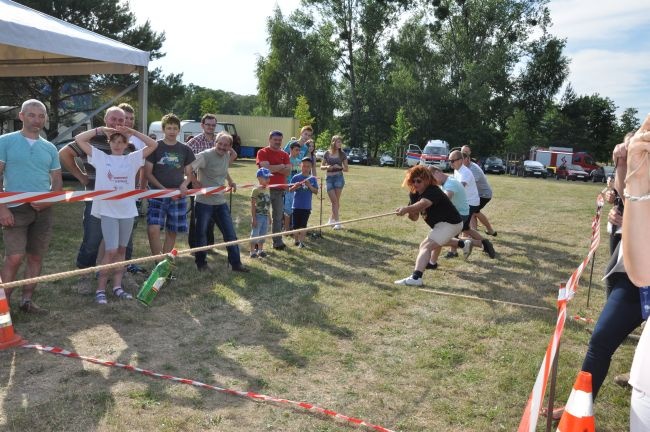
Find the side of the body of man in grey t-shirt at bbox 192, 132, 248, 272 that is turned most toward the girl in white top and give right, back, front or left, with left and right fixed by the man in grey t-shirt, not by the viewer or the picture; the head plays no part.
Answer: right

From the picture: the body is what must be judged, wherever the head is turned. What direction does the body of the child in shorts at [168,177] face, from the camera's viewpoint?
toward the camera

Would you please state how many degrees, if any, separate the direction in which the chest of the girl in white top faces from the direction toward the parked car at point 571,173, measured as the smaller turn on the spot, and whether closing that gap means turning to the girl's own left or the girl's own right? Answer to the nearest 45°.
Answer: approximately 135° to the girl's own left

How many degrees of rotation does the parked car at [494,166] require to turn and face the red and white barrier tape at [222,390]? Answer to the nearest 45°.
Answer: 0° — it already faces it

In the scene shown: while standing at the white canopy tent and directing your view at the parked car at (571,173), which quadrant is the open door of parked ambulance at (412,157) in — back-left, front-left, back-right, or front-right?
front-left

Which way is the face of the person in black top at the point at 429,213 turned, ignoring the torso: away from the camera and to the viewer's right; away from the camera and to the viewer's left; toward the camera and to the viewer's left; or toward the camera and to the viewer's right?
toward the camera and to the viewer's left

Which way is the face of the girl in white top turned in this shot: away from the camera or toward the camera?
toward the camera

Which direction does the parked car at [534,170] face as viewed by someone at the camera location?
facing the viewer and to the left of the viewer

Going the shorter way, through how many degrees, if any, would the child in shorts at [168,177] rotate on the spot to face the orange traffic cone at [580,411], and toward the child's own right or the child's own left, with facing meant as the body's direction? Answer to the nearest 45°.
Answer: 0° — they already face it

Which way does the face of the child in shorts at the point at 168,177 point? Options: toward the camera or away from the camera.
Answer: toward the camera

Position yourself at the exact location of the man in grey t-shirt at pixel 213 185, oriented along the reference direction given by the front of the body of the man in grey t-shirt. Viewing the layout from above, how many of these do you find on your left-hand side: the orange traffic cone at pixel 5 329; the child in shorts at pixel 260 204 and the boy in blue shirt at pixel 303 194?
2

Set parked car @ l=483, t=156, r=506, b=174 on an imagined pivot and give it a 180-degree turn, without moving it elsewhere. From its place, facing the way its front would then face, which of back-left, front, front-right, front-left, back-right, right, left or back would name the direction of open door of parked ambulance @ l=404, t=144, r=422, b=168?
left

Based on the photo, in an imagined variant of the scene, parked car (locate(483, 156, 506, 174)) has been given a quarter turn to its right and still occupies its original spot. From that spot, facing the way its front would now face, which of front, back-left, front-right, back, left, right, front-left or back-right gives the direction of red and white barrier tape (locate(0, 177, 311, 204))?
left

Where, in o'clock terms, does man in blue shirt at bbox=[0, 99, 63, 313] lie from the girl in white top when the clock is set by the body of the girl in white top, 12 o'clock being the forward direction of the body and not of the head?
The man in blue shirt is roughly at 2 o'clock from the girl in white top.

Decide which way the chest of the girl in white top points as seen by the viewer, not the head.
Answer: toward the camera
